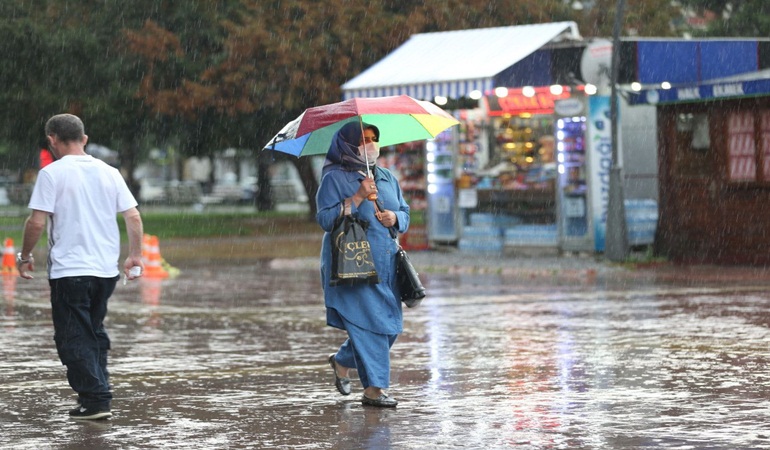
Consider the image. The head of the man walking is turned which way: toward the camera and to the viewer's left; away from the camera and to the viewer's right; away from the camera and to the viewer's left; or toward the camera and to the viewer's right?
away from the camera and to the viewer's left

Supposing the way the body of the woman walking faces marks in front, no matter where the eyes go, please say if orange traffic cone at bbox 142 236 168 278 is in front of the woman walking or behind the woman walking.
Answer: behind
